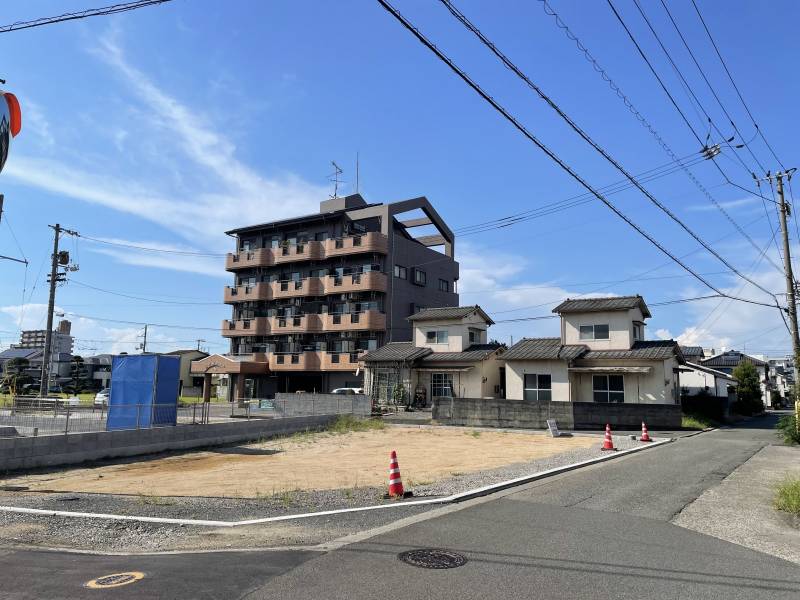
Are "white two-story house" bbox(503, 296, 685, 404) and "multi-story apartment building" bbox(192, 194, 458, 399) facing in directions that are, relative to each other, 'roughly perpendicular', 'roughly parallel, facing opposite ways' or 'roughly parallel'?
roughly parallel

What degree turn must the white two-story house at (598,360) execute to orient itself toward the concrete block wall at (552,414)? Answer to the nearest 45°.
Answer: approximately 45° to its right

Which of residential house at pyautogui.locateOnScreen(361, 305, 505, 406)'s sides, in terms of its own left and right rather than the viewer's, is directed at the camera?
front

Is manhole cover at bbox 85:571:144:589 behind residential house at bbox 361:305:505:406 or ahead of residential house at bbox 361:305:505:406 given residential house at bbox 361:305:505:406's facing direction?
ahead

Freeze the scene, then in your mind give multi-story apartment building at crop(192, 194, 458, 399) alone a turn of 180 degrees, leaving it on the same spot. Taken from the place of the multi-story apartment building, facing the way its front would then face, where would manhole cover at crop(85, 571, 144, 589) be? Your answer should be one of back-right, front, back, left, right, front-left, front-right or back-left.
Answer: back-right

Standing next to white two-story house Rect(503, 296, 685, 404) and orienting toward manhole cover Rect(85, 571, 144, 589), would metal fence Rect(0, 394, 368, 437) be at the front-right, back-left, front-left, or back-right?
front-right

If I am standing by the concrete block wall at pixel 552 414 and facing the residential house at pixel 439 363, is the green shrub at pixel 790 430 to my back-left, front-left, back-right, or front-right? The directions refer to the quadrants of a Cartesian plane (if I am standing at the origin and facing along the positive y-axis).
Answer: back-right

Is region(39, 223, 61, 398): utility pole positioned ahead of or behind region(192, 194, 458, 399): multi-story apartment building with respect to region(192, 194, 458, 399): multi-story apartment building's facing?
ahead

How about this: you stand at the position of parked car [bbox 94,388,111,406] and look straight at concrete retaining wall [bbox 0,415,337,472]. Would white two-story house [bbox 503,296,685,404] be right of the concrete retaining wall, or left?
left

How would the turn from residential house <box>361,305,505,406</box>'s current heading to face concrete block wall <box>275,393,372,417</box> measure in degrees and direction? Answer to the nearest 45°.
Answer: approximately 45° to its right

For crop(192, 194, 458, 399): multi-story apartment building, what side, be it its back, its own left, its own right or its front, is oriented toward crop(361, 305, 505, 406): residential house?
left

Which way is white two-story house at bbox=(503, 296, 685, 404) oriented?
toward the camera
